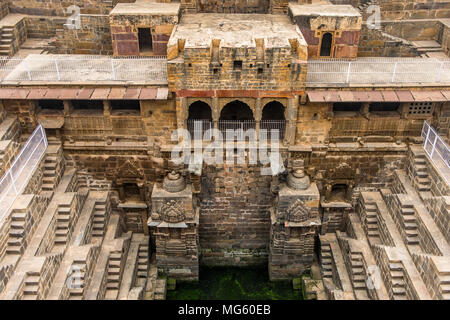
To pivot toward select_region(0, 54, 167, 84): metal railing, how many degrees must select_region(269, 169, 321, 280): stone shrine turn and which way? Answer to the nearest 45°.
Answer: approximately 90° to its right

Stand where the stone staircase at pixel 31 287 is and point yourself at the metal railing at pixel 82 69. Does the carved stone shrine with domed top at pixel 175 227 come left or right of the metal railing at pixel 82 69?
right

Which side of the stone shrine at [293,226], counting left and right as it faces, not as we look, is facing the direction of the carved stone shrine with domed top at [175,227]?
right

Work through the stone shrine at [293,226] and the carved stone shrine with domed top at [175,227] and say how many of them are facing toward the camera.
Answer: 2

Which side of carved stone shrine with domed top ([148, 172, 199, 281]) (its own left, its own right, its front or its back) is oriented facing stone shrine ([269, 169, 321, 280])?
left
